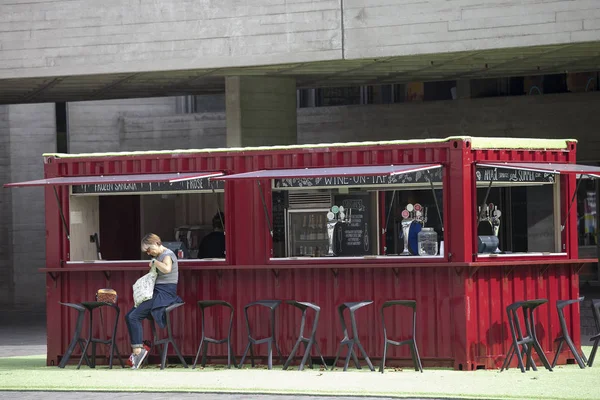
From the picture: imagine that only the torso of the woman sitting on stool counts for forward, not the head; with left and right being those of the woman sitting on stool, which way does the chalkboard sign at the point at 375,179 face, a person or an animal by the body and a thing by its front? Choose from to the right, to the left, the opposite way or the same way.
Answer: to the left

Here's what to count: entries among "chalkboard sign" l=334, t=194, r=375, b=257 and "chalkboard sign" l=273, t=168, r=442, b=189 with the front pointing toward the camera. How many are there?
2

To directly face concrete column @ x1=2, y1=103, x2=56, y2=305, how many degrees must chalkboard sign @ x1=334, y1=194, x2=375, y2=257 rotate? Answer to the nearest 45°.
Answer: approximately 135° to its right

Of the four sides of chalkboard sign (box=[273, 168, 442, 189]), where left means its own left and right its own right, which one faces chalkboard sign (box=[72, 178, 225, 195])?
right

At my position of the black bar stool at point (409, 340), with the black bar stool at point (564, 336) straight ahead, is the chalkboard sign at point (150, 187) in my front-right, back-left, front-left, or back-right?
back-left

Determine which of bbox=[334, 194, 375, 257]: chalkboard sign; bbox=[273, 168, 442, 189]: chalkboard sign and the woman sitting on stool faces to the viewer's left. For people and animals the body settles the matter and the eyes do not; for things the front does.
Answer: the woman sitting on stool

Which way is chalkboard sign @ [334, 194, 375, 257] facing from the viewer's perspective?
toward the camera

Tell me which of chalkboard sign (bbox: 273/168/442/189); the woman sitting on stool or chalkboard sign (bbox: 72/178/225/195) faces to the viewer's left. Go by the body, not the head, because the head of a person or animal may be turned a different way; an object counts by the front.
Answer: the woman sitting on stool

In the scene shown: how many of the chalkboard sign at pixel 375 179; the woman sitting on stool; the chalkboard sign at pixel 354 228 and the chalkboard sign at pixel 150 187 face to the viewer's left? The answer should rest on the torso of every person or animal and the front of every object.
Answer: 1

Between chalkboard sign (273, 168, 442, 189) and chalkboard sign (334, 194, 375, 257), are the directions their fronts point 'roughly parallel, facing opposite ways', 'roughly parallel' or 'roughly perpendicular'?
roughly parallel

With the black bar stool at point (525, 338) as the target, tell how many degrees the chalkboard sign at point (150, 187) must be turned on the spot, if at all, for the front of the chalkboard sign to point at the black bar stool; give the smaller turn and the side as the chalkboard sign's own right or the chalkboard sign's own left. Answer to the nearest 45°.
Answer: approximately 45° to the chalkboard sign's own left

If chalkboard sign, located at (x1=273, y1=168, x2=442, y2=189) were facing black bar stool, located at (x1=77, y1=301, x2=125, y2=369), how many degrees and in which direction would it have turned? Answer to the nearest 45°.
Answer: approximately 90° to its right
